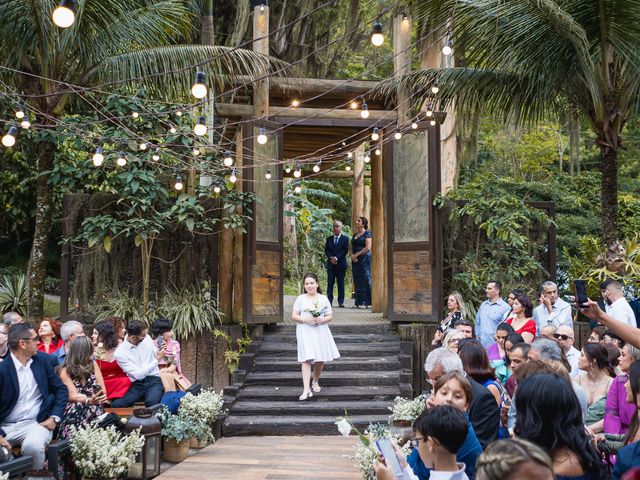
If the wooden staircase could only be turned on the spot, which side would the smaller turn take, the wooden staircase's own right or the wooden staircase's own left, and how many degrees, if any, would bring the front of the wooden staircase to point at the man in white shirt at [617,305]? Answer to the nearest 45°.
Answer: approximately 45° to the wooden staircase's own left

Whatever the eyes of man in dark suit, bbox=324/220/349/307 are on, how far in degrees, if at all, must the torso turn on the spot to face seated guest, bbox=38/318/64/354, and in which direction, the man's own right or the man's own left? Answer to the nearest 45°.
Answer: approximately 45° to the man's own right

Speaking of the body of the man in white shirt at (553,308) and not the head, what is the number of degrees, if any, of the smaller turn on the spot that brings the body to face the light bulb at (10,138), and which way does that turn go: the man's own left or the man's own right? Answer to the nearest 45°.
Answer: approximately 45° to the man's own right

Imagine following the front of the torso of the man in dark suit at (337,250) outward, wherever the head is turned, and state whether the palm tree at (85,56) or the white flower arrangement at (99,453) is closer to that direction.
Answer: the white flower arrangement

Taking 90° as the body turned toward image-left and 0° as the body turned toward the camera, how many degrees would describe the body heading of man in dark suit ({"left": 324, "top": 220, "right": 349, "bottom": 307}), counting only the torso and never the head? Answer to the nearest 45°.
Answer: approximately 0°

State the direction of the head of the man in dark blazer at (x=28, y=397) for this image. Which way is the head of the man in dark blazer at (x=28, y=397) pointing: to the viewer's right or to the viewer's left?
to the viewer's right
